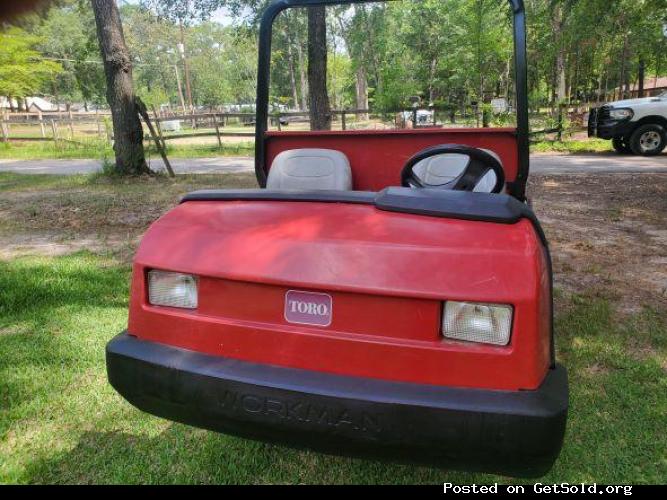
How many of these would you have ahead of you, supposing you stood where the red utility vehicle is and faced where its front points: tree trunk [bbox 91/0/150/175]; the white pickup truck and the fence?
0

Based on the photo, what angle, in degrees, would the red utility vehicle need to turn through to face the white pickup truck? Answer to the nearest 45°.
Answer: approximately 135° to its left

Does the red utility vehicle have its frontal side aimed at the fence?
no

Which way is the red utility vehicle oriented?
toward the camera

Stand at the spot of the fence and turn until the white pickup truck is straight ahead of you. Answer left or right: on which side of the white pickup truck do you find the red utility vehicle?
right

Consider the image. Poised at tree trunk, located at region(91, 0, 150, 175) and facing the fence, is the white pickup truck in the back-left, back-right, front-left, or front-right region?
front-right

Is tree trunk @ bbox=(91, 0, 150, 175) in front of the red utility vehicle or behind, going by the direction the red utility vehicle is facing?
behind
